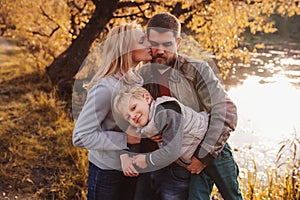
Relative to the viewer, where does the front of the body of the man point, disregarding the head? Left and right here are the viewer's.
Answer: facing the viewer and to the left of the viewer

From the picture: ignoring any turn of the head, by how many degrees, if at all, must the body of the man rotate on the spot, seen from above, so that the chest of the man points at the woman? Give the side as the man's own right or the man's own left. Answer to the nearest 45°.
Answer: approximately 45° to the man's own right

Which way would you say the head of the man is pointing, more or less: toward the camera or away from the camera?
toward the camera

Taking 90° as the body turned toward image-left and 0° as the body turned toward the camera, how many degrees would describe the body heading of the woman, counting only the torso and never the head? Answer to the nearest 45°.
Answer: approximately 270°

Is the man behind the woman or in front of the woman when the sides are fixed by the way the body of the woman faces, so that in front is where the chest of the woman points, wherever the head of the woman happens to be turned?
in front

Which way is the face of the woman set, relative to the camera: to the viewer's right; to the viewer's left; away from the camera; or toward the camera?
to the viewer's right
